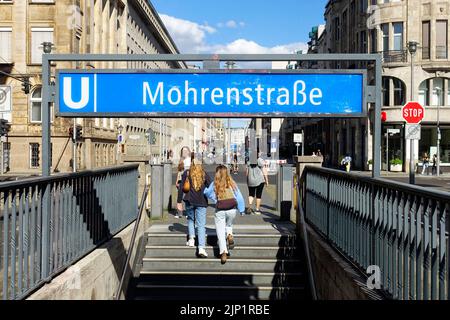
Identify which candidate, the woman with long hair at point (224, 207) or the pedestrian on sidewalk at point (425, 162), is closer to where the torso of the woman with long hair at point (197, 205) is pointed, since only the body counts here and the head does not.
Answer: the pedestrian on sidewalk

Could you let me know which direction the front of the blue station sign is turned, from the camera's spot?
facing the viewer

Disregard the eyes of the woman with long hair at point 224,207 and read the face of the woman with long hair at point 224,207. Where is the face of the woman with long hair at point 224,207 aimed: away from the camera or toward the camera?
away from the camera

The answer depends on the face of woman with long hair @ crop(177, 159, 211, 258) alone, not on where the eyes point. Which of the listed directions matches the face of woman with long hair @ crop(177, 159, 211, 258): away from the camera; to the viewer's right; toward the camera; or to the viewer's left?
away from the camera

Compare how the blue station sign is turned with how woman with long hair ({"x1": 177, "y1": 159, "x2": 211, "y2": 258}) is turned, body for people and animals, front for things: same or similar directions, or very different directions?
very different directions

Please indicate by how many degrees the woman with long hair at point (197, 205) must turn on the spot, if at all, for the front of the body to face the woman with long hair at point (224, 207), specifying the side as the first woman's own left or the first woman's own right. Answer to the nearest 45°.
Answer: approximately 135° to the first woman's own right

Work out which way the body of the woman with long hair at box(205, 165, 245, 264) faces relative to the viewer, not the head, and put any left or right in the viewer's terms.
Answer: facing away from the viewer

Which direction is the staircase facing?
toward the camera

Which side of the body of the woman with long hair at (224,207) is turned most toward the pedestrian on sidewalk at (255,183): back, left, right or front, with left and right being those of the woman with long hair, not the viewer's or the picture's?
front

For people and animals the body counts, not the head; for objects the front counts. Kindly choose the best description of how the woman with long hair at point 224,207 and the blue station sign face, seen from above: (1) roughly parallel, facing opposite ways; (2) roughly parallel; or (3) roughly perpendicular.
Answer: roughly parallel, facing opposite ways

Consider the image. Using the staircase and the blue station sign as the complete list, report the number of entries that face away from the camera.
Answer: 0

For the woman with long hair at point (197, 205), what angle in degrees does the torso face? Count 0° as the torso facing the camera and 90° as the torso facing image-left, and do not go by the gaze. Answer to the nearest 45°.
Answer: approximately 180°

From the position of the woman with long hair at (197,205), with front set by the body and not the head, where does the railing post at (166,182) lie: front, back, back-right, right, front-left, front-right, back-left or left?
front
